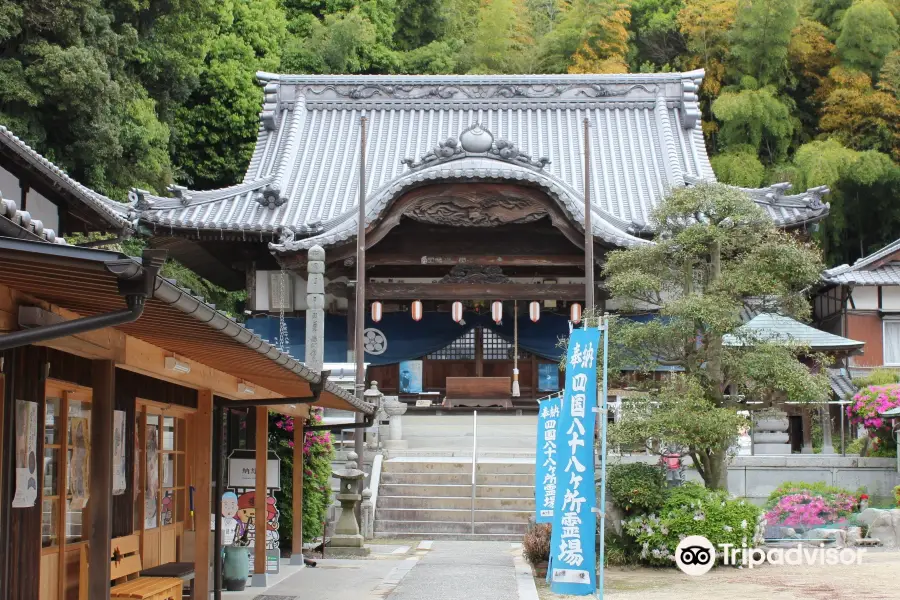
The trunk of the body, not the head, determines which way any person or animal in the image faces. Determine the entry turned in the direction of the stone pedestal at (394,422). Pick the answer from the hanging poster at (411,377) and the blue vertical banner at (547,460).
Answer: the hanging poster

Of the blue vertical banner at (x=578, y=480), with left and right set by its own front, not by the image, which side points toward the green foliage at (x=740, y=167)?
back

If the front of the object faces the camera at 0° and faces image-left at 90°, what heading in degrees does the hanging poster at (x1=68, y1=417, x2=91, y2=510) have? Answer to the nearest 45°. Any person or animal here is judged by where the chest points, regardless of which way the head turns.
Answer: approximately 315°

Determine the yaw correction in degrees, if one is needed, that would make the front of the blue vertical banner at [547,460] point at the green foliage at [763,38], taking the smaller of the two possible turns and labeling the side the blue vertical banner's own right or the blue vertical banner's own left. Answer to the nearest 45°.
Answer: approximately 180°

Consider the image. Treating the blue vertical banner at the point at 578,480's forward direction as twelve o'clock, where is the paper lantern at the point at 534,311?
The paper lantern is roughly at 6 o'clock from the blue vertical banner.

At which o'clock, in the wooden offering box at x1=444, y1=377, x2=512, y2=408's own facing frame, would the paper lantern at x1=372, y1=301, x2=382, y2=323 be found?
The paper lantern is roughly at 3 o'clock from the wooden offering box.
